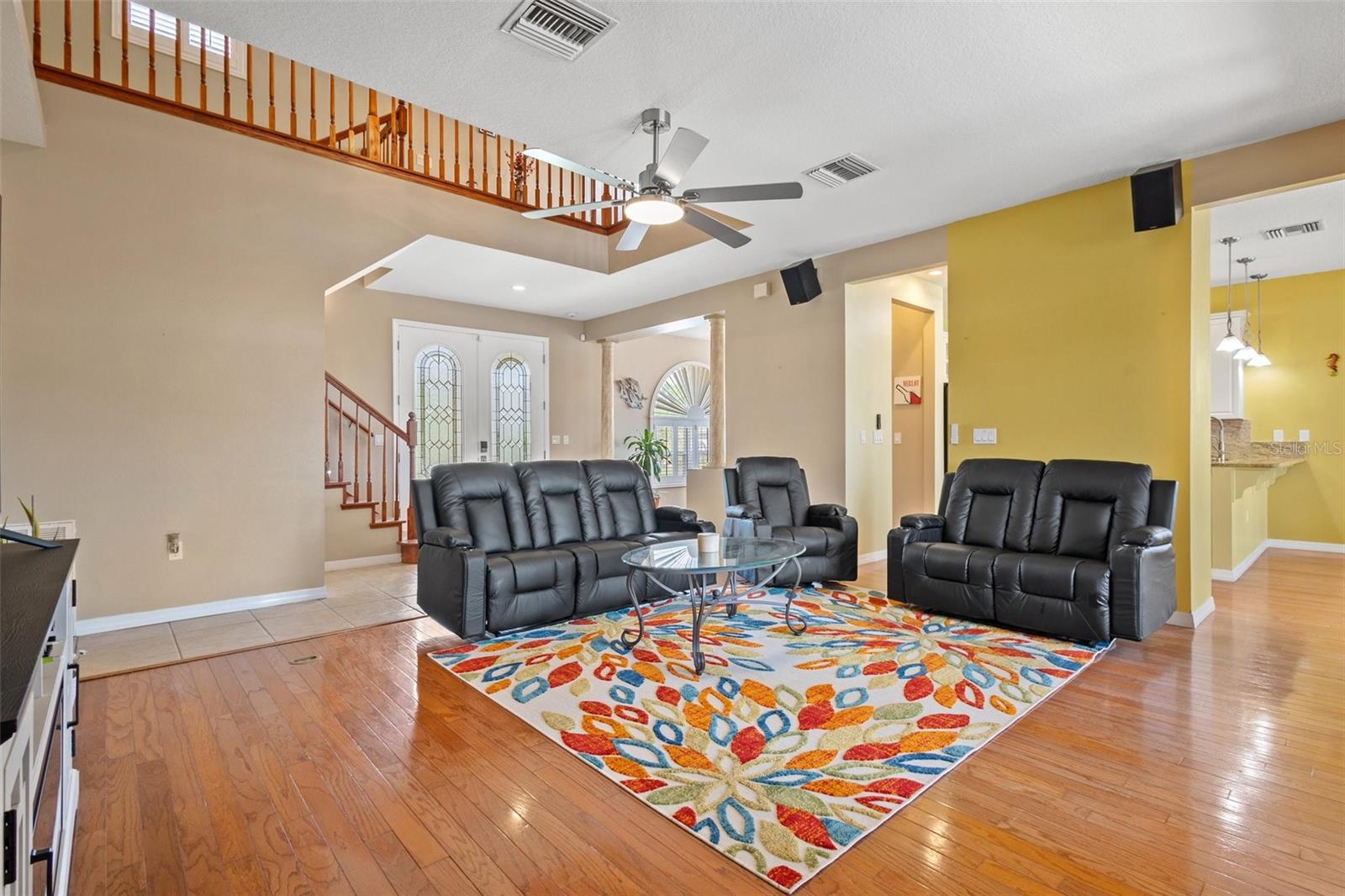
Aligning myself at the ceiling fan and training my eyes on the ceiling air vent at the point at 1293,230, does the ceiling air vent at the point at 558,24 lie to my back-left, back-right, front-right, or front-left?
back-right

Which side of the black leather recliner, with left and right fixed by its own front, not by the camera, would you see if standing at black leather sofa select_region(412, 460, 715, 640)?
right

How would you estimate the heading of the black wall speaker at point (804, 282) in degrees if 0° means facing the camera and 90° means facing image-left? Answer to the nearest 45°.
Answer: approximately 45°

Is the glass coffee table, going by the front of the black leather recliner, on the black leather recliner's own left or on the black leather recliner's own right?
on the black leather recliner's own right

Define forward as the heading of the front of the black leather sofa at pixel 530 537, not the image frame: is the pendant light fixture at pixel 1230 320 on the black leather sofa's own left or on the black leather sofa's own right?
on the black leather sofa's own left

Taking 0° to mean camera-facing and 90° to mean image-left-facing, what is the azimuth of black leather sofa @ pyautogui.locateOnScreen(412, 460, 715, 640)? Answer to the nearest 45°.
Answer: approximately 315°

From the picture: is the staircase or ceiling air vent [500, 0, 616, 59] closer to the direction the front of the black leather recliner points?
the ceiling air vent

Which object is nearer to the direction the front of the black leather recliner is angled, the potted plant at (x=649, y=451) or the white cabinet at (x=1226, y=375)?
the white cabinet

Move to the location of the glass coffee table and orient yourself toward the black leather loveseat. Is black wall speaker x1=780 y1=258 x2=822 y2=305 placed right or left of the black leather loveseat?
left

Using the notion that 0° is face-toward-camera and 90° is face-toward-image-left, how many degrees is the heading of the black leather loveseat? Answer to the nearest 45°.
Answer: approximately 45°
